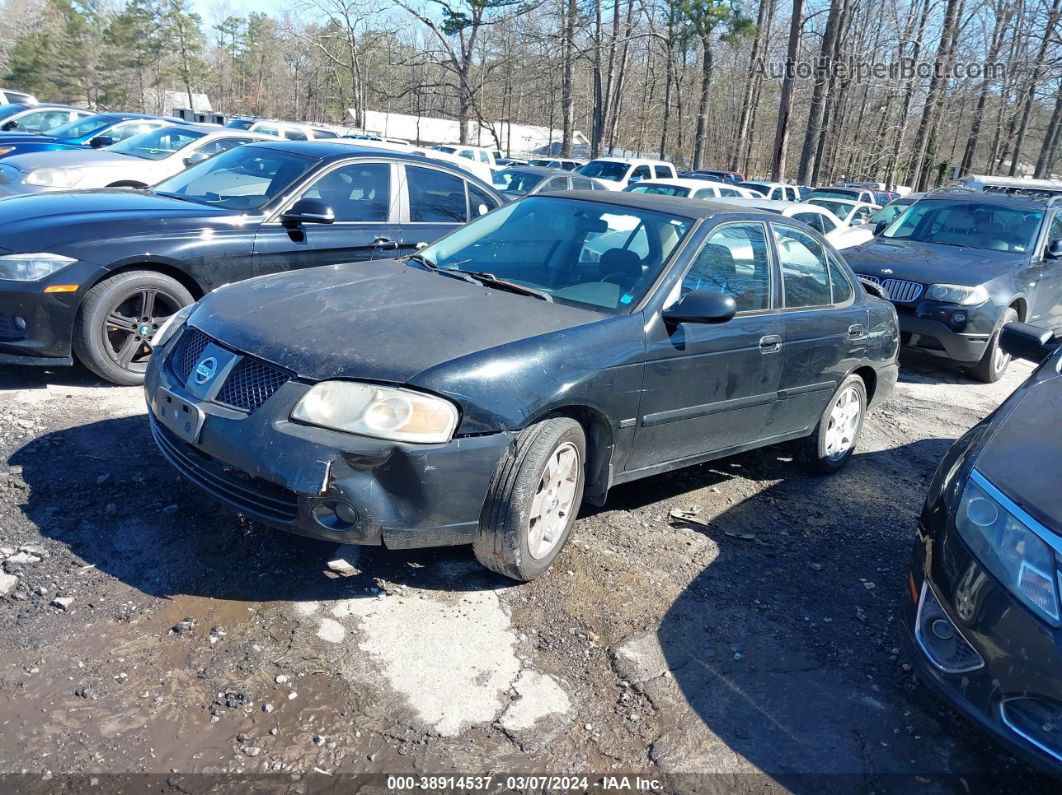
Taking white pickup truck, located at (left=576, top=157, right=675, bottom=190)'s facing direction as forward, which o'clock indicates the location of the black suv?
The black suv is roughly at 10 o'clock from the white pickup truck.

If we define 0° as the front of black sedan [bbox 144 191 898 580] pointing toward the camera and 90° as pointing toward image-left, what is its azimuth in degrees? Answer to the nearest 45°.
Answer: approximately 45°

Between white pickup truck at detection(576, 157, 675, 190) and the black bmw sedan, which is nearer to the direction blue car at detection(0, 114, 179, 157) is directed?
the black bmw sedan

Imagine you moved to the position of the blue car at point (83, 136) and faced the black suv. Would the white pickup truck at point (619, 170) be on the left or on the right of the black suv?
left

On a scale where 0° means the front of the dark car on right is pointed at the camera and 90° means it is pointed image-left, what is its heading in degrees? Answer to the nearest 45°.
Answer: approximately 45°

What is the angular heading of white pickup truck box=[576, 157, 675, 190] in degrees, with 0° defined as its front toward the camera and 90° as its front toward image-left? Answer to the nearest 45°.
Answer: approximately 45°

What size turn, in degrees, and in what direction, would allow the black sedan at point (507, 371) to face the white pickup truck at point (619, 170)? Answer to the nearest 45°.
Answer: approximately 135° to its right

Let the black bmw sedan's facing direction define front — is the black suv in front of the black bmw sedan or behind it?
behind
